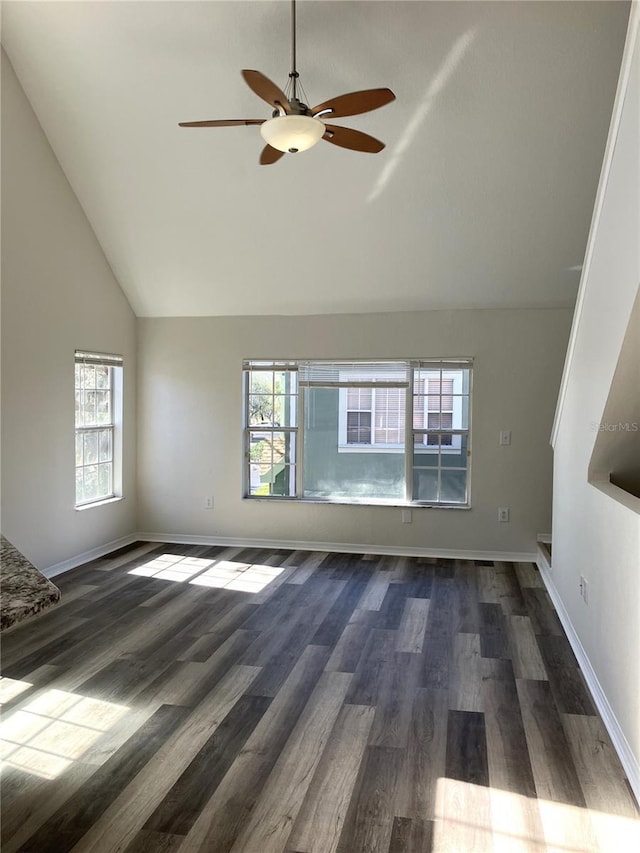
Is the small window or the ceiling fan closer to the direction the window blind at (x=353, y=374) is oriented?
the ceiling fan

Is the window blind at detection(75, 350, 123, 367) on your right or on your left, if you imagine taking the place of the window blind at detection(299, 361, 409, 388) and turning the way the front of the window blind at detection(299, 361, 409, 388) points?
on your right

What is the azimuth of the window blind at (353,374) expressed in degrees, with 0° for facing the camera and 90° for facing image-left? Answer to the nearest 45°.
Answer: approximately 0°

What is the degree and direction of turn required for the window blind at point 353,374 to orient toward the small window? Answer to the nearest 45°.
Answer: approximately 90° to its right

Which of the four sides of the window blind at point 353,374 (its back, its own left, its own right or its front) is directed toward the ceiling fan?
front
